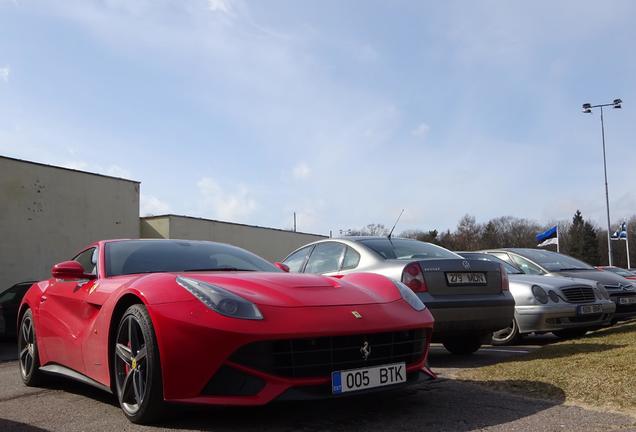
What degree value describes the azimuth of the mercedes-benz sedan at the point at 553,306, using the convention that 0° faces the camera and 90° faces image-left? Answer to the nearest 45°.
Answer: approximately 315°

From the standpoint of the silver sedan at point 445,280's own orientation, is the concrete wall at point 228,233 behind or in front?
in front

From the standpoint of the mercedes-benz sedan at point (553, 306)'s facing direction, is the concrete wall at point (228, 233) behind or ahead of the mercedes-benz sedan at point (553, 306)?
behind

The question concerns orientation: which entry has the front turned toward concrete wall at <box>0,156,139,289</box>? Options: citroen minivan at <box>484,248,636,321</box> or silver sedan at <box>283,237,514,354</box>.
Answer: the silver sedan

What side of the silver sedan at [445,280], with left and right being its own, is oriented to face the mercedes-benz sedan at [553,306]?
right

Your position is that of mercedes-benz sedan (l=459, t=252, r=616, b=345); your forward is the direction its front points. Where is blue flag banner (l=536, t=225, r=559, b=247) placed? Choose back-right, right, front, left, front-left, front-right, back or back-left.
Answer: back-left

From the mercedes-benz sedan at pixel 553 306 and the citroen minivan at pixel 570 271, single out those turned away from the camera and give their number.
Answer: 0

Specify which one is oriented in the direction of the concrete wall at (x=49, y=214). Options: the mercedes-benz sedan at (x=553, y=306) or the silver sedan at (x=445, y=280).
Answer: the silver sedan

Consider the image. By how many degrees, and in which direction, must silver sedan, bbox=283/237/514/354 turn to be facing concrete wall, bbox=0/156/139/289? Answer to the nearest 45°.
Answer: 0° — it already faces it

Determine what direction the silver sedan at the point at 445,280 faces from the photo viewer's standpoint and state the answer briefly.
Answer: facing away from the viewer and to the left of the viewer

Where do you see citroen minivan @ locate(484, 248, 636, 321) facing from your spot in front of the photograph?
facing the viewer and to the right of the viewer

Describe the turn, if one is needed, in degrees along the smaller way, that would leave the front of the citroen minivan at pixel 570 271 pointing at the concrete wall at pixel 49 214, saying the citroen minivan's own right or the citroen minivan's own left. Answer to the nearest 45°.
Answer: approximately 135° to the citroen minivan's own right
